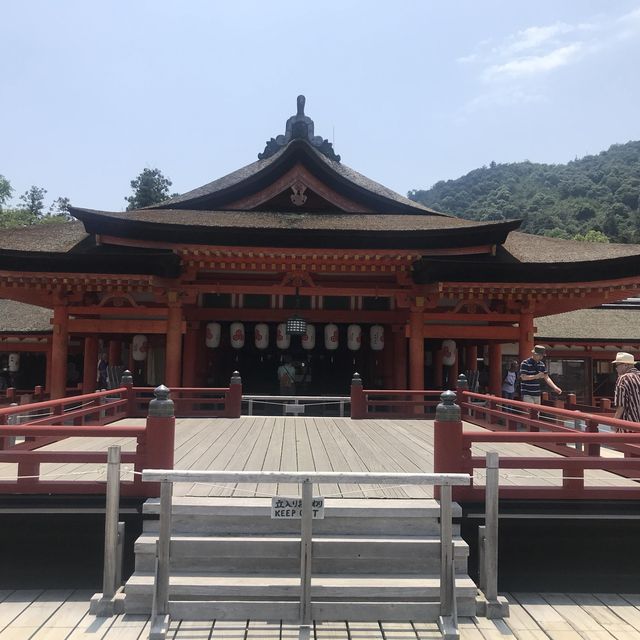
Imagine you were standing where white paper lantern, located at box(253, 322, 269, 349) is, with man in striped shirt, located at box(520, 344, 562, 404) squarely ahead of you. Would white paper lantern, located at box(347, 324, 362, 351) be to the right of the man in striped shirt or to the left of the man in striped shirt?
left

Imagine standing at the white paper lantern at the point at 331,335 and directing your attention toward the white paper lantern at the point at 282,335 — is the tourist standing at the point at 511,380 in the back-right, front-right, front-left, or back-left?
back-left

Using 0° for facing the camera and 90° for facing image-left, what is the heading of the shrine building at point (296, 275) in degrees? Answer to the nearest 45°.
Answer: approximately 0°

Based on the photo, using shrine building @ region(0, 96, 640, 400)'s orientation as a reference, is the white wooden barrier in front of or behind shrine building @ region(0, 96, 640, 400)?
in front

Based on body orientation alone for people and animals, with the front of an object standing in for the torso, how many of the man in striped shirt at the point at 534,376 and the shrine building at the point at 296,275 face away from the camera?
0

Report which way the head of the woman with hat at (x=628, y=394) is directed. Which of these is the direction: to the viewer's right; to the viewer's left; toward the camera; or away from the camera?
to the viewer's left
